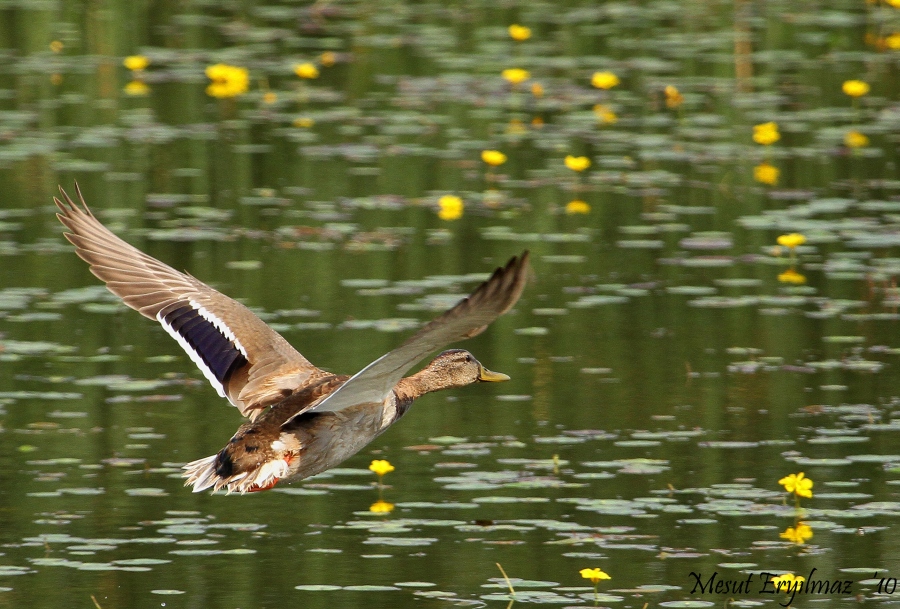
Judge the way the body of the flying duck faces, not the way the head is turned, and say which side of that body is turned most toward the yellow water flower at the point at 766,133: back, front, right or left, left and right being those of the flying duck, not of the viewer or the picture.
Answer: front

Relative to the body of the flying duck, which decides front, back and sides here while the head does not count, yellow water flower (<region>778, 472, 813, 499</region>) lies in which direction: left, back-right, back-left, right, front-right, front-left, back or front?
front-right

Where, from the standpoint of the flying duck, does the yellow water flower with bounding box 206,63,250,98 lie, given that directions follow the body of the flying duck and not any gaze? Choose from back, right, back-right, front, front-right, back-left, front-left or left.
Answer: front-left

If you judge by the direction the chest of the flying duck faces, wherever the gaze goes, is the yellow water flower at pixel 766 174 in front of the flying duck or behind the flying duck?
in front

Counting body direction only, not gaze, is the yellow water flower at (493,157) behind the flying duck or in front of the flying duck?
in front

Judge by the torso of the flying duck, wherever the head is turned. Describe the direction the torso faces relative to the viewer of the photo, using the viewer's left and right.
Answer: facing away from the viewer and to the right of the viewer

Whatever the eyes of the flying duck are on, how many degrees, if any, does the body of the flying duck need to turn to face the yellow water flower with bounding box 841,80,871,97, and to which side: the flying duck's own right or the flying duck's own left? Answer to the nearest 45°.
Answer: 0° — it already faces it

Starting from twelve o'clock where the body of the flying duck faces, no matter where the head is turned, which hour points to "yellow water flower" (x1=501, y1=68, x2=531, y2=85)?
The yellow water flower is roughly at 11 o'clock from the flying duck.

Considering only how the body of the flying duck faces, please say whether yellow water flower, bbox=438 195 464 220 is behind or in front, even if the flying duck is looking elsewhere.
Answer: in front

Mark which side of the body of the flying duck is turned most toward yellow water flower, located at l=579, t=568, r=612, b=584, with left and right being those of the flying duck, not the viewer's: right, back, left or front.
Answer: right
